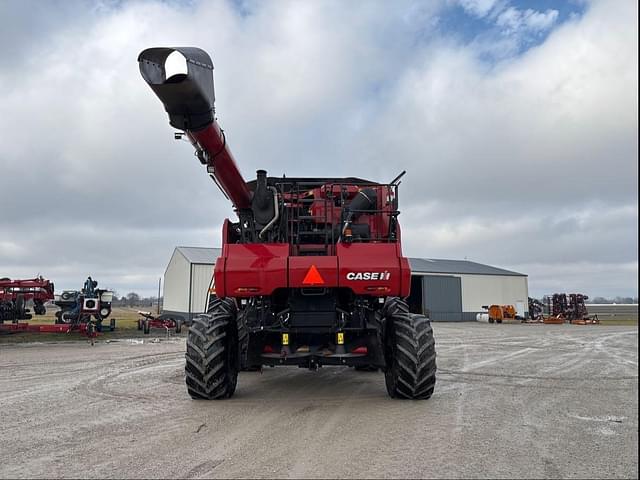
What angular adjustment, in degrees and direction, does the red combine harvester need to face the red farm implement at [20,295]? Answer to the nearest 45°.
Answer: approximately 45° to its left

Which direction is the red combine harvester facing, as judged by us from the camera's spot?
facing away from the viewer

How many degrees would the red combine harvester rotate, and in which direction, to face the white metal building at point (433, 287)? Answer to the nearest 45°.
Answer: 0° — it already faces it

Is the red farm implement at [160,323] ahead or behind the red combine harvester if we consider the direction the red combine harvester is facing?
ahead

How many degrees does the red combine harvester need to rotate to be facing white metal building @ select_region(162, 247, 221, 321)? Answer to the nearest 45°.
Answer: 0° — it already faces it
